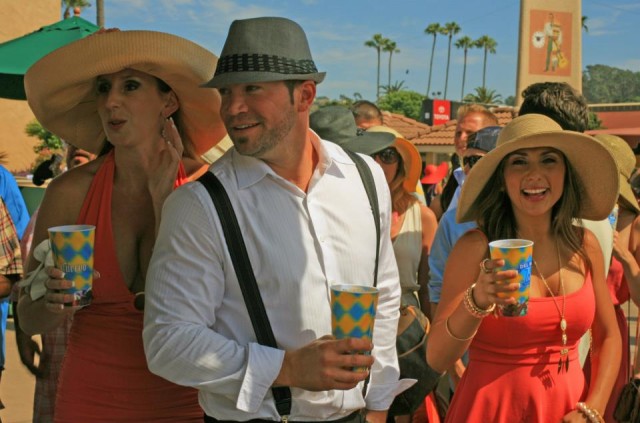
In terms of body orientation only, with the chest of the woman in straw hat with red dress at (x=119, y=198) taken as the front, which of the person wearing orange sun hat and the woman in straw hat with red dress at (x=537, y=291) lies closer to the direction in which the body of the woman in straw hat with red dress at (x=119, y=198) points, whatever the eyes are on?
the woman in straw hat with red dress

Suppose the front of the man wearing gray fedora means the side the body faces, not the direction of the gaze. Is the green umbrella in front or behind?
behind

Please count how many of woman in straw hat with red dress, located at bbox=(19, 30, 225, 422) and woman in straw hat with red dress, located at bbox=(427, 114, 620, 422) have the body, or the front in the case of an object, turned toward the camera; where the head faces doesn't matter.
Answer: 2

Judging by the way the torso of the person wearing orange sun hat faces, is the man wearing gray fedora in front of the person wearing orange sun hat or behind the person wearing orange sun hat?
in front

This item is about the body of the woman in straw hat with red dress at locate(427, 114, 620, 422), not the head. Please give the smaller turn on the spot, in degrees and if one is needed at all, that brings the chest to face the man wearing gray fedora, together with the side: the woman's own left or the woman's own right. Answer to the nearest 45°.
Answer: approximately 45° to the woman's own right

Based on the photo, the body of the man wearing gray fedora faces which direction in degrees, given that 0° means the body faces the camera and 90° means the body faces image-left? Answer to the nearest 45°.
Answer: approximately 315°

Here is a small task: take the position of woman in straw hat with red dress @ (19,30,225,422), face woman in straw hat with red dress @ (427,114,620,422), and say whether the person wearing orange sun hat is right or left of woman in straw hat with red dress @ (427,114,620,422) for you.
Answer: left

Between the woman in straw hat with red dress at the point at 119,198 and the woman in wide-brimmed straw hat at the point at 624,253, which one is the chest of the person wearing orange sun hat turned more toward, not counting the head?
the woman in straw hat with red dress
